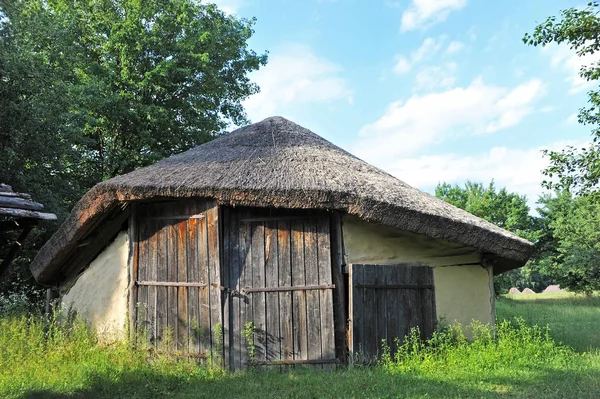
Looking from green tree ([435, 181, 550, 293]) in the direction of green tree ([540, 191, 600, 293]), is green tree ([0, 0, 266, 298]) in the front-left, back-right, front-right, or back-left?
front-right

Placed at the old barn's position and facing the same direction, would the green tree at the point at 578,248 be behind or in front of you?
behind

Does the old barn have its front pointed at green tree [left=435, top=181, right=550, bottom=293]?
no

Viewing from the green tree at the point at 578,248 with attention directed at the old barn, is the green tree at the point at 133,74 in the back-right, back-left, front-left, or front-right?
front-right

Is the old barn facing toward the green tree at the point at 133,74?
no

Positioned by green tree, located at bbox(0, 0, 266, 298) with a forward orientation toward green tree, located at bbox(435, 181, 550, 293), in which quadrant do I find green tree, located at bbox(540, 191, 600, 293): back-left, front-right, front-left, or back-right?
front-right

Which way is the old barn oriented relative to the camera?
toward the camera

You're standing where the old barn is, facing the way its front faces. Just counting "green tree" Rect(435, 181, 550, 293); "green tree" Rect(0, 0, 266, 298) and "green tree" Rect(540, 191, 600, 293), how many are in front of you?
0
